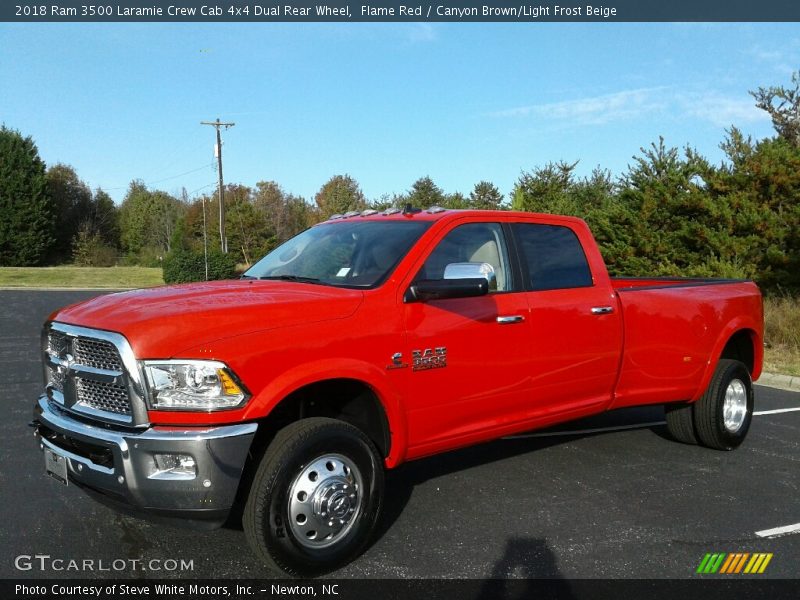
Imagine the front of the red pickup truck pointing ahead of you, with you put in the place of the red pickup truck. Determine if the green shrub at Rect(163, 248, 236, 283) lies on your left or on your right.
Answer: on your right

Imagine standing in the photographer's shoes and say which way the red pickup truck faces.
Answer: facing the viewer and to the left of the viewer
